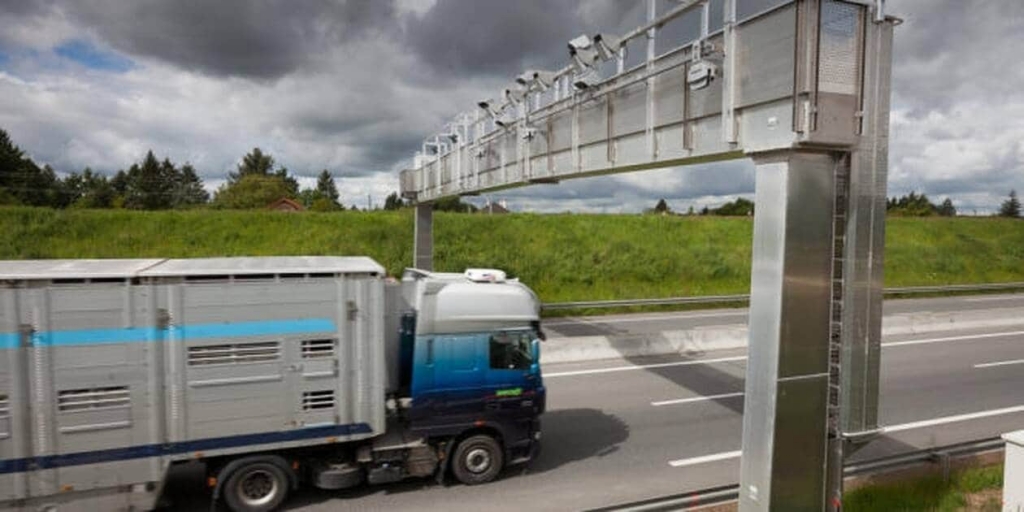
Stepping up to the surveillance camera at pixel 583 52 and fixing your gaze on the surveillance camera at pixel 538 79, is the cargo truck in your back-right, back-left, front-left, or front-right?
back-left

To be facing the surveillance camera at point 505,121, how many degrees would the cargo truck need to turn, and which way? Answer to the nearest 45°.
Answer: approximately 45° to its left

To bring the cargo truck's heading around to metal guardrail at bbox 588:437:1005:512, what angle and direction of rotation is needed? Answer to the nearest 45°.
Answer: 0° — it already faces it

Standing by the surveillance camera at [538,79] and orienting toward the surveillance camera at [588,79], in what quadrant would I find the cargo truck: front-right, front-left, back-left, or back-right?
front-right

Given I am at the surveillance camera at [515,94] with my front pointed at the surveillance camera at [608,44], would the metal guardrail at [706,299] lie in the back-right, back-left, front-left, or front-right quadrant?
back-left

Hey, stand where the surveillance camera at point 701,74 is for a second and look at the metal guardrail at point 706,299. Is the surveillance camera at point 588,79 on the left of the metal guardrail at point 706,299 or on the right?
left

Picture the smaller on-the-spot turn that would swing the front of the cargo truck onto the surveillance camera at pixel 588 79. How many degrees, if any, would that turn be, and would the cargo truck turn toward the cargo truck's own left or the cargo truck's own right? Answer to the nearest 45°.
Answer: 0° — it already faces it

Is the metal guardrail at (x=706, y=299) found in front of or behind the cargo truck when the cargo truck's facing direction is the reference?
in front

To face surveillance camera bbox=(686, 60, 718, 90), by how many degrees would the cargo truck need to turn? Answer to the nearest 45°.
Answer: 0° — it already faces it

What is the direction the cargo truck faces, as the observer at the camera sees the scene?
facing to the right of the viewer
